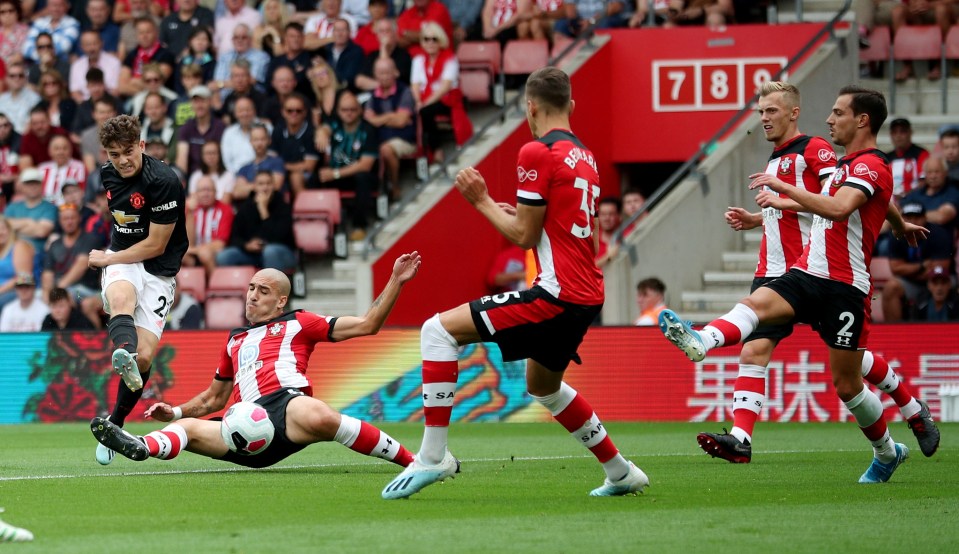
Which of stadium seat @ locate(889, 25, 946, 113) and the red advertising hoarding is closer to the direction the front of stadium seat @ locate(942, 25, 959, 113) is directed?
the red advertising hoarding

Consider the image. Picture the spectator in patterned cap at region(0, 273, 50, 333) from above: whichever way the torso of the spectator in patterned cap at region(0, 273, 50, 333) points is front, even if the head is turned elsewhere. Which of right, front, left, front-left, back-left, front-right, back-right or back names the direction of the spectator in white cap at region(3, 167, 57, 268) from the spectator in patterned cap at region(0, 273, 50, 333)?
back

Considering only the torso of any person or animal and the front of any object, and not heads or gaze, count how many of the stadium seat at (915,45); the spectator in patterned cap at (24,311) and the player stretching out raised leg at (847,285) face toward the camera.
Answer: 2

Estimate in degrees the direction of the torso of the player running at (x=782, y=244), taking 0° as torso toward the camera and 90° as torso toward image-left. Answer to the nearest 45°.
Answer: approximately 45°

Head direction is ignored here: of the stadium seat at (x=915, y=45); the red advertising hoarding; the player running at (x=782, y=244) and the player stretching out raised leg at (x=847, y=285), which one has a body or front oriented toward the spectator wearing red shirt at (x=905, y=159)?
the stadium seat

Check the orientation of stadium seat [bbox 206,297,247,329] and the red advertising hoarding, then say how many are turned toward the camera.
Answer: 2

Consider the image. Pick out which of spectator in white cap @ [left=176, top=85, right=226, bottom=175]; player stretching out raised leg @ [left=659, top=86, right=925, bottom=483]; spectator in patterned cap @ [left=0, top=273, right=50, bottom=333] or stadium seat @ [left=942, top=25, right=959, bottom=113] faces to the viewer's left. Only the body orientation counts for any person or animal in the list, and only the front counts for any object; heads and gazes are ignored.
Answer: the player stretching out raised leg

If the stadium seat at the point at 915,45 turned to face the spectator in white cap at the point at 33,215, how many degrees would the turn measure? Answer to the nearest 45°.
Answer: approximately 90° to its right

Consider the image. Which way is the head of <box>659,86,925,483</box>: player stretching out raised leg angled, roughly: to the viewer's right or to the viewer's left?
to the viewer's left

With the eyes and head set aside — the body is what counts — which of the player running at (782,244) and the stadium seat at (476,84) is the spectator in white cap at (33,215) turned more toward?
the player running

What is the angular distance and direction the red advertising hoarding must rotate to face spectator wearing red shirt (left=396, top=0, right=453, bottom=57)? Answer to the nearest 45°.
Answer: approximately 180°

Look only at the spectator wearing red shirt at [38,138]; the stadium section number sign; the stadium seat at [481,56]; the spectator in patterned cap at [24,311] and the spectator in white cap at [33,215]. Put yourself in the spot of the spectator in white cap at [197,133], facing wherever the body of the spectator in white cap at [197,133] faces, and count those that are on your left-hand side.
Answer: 2
